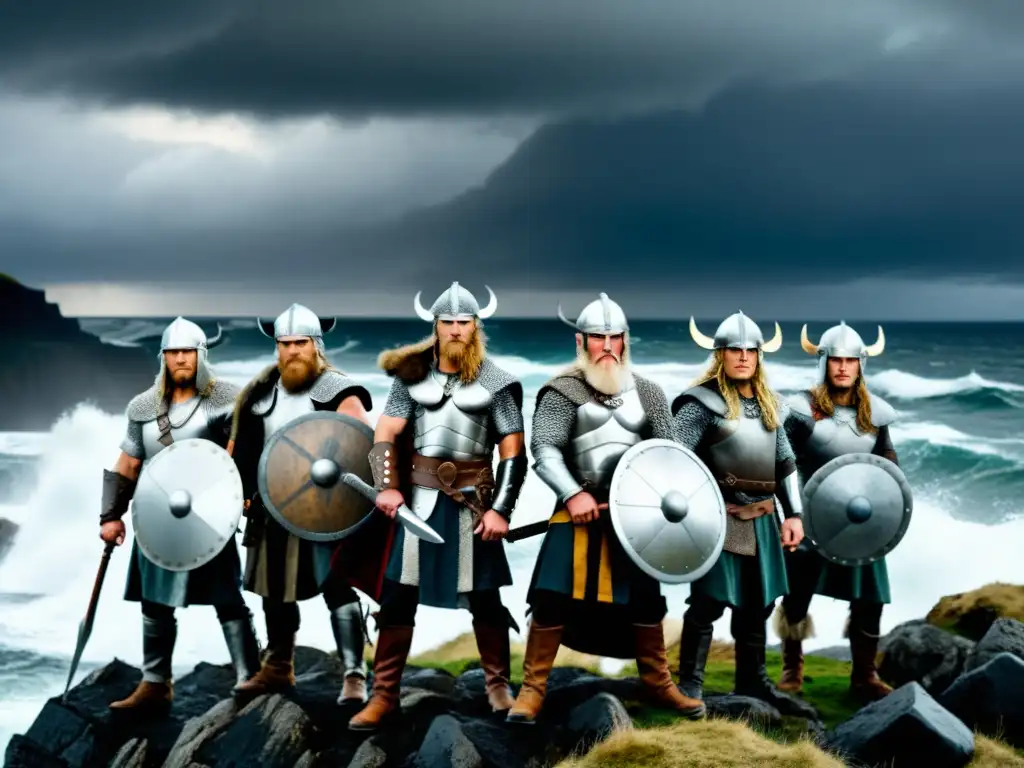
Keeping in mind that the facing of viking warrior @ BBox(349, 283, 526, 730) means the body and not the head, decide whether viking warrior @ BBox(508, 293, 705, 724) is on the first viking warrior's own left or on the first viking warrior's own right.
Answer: on the first viking warrior's own left

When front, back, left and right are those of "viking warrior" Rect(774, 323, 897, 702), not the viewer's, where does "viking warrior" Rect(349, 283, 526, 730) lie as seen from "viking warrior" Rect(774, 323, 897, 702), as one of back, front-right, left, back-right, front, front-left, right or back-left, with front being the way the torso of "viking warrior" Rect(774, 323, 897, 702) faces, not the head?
front-right

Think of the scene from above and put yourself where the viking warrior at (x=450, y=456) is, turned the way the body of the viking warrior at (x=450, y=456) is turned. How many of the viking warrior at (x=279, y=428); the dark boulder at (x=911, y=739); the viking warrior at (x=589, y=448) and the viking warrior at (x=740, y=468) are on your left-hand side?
3

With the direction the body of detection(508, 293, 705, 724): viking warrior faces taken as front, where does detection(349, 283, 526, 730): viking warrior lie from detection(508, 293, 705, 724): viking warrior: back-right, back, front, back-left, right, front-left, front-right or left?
right

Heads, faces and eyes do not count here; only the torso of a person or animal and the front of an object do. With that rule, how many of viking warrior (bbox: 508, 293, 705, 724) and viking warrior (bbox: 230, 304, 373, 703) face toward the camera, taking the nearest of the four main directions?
2

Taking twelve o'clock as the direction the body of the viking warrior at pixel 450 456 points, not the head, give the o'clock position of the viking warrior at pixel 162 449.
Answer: the viking warrior at pixel 162 449 is roughly at 4 o'clock from the viking warrior at pixel 450 456.

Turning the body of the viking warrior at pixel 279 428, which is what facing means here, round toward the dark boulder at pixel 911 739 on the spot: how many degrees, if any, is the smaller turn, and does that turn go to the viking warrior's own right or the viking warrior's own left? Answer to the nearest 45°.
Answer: approximately 90° to the viking warrior's own left

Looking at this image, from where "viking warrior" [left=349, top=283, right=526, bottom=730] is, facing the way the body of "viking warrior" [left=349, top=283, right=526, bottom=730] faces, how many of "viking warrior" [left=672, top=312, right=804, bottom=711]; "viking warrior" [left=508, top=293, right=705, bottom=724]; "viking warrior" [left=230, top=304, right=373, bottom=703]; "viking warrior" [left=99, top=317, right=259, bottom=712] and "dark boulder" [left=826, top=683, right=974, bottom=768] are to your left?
3

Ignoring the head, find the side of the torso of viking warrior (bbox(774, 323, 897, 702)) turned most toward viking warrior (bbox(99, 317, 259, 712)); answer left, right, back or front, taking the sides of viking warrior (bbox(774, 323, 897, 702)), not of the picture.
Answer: right

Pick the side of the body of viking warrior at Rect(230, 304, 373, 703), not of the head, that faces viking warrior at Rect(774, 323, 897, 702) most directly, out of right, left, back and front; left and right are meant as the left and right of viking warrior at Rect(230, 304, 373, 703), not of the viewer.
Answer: left
